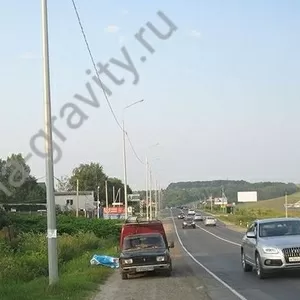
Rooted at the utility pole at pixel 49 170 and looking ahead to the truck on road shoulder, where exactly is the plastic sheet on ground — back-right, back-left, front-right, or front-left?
front-left

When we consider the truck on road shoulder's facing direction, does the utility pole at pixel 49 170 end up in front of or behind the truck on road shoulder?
in front

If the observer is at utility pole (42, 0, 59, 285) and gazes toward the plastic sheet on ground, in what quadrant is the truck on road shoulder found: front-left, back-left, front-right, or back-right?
front-right

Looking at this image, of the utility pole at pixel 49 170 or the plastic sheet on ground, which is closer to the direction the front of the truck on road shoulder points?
the utility pole

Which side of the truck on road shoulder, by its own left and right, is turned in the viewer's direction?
front
